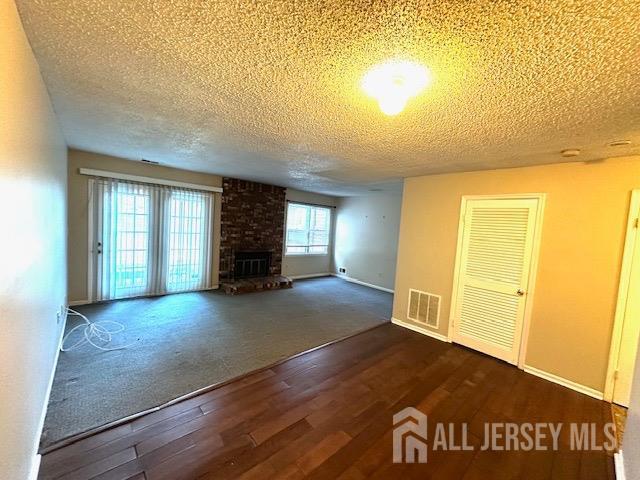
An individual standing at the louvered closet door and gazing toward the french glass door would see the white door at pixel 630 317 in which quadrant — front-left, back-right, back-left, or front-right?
back-left

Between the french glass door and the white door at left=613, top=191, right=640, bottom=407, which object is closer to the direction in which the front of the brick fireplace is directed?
the white door

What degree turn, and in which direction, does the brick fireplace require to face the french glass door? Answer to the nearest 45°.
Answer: approximately 90° to its right

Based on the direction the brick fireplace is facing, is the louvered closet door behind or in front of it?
in front

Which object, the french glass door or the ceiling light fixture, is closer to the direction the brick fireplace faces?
the ceiling light fixture

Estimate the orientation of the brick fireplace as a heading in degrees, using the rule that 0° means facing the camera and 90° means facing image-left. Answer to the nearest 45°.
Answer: approximately 315°

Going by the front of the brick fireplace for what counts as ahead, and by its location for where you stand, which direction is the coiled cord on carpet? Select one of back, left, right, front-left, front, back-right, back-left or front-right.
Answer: right

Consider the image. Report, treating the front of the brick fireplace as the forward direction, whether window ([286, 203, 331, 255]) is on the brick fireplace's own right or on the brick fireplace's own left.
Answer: on the brick fireplace's own left

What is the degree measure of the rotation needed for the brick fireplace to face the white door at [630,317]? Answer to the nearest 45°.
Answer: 0° — it already faces it

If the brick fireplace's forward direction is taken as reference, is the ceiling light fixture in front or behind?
in front

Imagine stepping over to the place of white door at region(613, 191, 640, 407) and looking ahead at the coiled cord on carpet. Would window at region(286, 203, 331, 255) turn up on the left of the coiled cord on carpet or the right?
right
